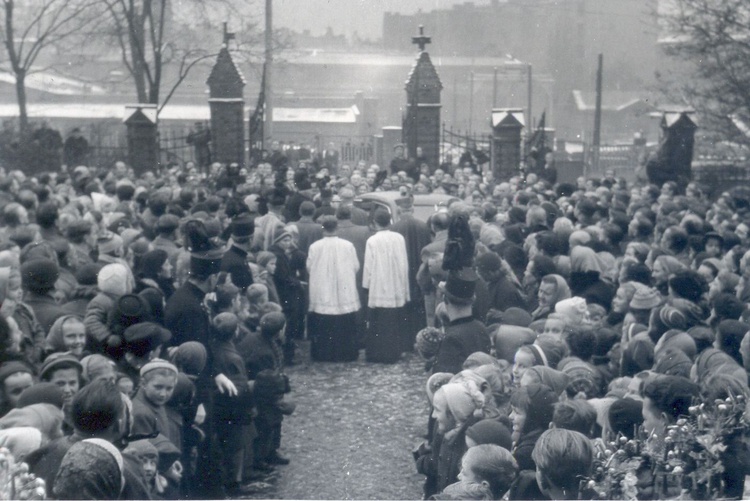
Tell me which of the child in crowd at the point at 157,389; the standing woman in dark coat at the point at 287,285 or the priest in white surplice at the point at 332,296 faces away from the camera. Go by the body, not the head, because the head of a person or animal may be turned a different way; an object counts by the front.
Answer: the priest in white surplice

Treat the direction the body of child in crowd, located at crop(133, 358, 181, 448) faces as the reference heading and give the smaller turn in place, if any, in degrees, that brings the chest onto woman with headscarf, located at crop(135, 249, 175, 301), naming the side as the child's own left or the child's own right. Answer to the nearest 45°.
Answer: approximately 135° to the child's own left

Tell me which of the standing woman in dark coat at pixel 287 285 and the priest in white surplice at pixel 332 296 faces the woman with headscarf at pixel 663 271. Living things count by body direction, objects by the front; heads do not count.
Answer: the standing woman in dark coat

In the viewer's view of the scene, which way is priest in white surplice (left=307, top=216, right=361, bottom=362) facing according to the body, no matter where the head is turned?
away from the camera

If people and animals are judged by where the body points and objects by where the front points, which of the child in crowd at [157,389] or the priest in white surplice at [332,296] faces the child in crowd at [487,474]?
the child in crowd at [157,389]

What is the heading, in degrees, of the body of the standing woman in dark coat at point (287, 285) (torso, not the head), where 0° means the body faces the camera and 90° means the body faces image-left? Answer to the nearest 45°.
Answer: approximately 315°

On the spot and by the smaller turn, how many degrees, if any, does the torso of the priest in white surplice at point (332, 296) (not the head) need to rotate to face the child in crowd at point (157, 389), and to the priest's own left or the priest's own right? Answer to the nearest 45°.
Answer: approximately 180°

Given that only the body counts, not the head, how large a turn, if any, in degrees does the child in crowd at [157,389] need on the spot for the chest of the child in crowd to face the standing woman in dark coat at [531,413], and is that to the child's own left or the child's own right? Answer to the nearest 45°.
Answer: approximately 45° to the child's own left

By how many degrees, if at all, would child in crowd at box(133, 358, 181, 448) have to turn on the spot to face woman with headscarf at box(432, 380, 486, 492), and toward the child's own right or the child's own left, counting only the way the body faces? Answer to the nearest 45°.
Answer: approximately 45° to the child's own left
